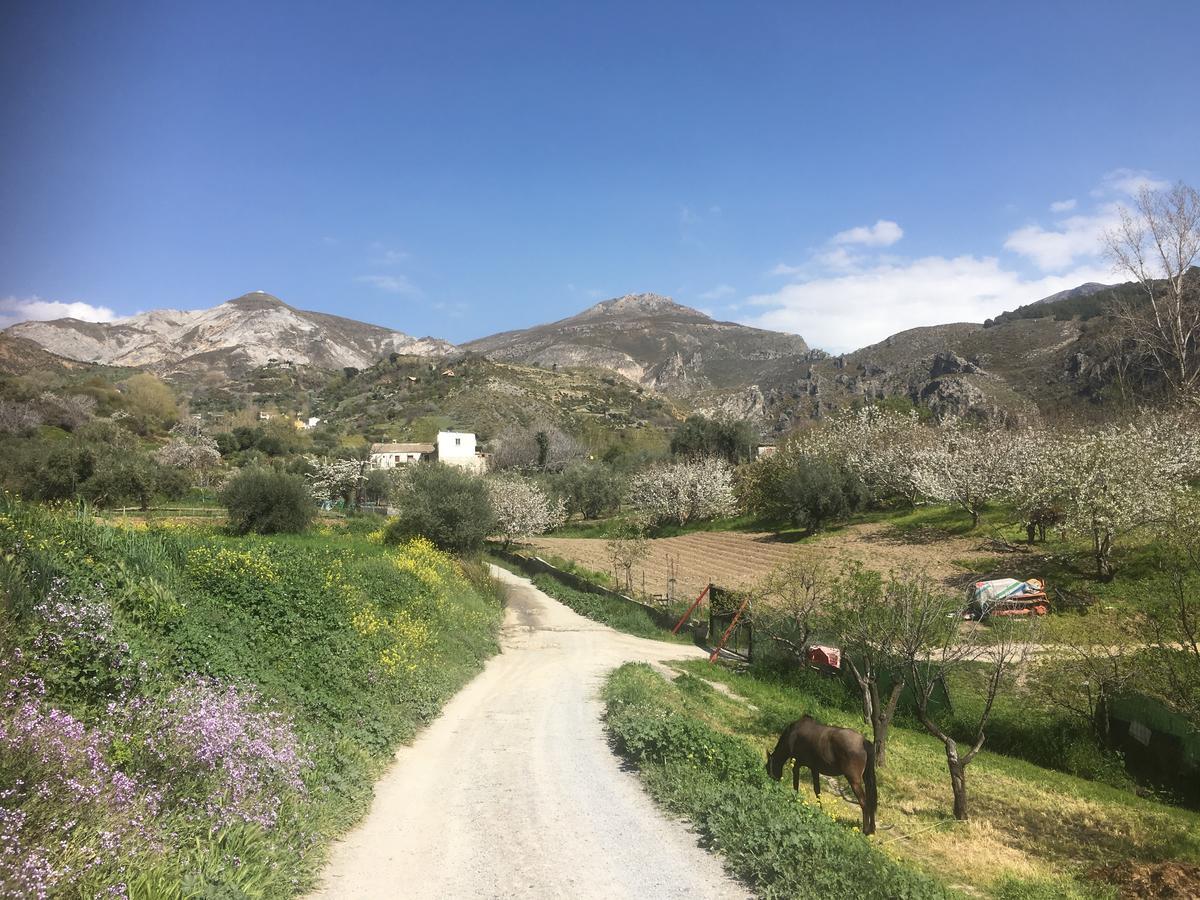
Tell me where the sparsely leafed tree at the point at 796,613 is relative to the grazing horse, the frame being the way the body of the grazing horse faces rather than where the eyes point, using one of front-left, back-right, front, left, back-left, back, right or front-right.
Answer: front-right

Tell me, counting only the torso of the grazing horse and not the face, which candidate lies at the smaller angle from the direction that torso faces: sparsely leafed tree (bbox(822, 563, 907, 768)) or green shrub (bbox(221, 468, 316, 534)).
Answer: the green shrub

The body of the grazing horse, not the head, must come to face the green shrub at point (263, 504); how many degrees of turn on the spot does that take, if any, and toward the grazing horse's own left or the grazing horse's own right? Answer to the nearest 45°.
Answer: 0° — it already faces it

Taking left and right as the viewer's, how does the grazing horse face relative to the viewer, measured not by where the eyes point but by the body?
facing away from the viewer and to the left of the viewer

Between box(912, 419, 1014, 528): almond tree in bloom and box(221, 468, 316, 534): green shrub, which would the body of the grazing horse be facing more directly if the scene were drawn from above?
the green shrub

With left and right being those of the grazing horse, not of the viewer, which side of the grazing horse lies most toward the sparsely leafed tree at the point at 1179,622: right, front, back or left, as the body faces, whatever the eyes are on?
right

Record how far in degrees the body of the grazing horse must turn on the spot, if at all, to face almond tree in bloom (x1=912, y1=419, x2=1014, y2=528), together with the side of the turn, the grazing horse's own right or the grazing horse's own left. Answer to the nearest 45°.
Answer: approximately 45° to the grazing horse's own right
